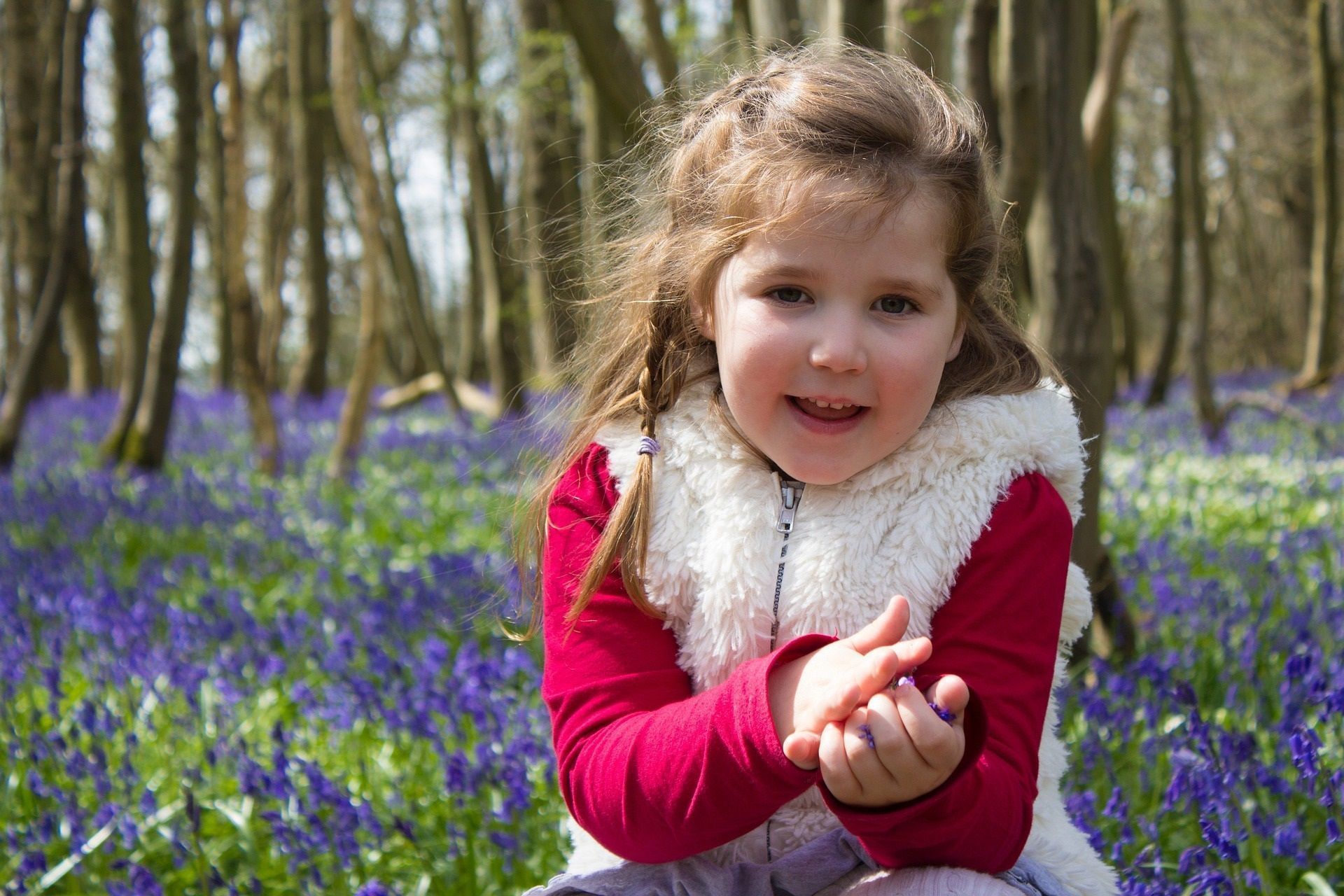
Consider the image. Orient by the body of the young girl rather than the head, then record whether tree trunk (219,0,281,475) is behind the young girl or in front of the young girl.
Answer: behind

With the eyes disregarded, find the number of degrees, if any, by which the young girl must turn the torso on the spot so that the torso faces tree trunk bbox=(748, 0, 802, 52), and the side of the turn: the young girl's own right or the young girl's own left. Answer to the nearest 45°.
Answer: approximately 180°

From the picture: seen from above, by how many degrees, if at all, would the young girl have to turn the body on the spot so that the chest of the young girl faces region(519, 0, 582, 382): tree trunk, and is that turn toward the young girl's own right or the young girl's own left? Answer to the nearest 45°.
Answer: approximately 180°

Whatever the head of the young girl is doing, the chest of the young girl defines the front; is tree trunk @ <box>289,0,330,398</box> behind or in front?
behind

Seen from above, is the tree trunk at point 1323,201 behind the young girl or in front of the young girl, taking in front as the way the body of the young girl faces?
behind

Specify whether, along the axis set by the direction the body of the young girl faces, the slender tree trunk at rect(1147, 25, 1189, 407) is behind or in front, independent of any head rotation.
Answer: behind

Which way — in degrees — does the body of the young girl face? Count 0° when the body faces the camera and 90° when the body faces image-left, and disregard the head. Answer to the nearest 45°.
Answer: approximately 0°

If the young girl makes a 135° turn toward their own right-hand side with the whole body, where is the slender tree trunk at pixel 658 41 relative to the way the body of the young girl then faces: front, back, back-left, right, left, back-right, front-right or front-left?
front-right

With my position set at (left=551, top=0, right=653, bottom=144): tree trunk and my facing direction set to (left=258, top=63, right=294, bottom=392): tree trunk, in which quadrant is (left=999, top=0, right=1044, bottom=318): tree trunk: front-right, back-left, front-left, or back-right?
back-right

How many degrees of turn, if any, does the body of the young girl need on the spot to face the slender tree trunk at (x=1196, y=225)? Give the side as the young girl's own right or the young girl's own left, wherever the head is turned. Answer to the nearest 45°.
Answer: approximately 180°

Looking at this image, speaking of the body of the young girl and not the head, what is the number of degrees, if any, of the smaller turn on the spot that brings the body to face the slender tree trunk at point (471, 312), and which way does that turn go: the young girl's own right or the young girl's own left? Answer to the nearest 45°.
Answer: approximately 180°
